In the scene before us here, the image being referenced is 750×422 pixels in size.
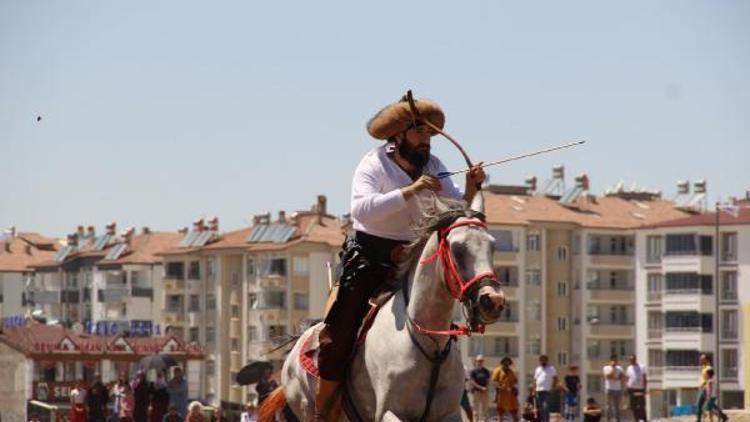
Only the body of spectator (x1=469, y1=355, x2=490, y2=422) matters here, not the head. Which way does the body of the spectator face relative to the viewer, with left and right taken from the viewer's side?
facing the viewer

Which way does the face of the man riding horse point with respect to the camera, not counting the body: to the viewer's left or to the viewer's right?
to the viewer's right

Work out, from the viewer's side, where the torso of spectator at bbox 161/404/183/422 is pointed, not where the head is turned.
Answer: toward the camera

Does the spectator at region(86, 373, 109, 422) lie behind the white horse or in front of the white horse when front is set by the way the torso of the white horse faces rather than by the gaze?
behind

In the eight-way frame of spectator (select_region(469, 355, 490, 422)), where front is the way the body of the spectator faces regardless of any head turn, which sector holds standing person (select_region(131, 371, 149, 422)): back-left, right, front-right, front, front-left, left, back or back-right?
right

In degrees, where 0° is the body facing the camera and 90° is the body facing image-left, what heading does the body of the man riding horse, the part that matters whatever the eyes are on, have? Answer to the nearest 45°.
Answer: approximately 315°

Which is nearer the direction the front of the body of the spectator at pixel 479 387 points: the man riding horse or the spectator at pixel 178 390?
the man riding horse

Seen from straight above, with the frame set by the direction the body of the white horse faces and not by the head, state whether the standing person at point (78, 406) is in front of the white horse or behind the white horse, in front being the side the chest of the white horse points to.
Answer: behind

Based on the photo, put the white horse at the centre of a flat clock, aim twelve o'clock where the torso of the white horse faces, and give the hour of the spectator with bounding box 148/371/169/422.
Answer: The spectator is roughly at 7 o'clock from the white horse.

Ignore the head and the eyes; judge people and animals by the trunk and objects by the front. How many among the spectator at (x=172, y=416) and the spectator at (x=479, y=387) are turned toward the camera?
2
